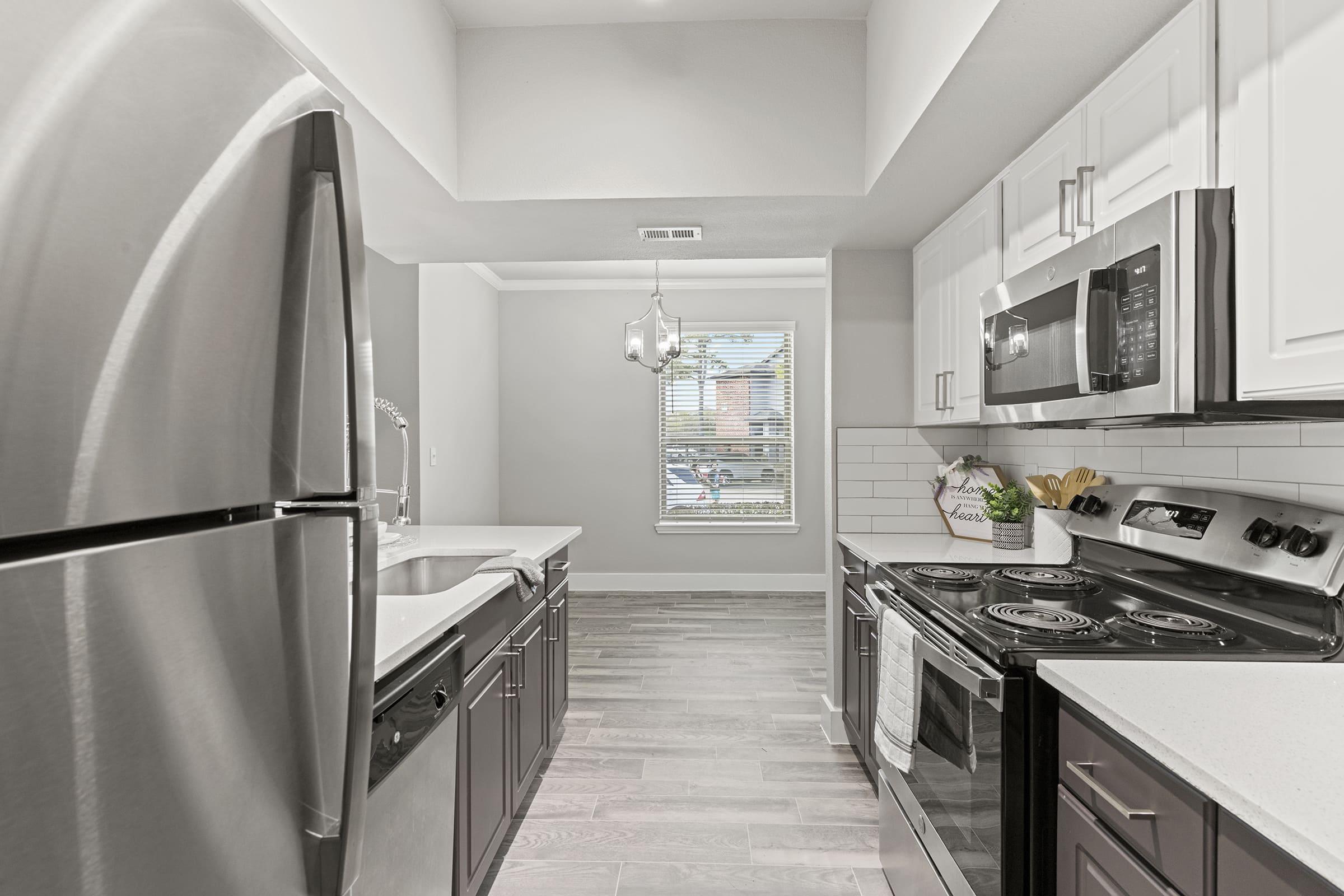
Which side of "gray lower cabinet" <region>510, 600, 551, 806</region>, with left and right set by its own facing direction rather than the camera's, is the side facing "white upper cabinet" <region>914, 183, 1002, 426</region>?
front

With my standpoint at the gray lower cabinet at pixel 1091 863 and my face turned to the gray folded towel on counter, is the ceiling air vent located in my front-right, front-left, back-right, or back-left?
front-right

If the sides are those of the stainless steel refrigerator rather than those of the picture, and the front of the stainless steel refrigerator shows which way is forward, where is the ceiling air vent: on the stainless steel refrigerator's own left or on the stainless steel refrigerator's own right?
on the stainless steel refrigerator's own left

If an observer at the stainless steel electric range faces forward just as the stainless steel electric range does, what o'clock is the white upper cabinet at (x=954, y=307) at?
The white upper cabinet is roughly at 4 o'clock from the stainless steel electric range.

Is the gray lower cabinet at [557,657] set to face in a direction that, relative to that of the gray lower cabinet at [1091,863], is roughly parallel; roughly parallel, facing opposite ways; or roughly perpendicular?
roughly parallel, facing opposite ways

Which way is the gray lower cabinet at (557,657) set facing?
to the viewer's right

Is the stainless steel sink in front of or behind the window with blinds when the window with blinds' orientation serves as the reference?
in front

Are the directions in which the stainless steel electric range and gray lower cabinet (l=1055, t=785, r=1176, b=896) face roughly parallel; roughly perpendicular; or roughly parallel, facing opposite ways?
roughly parallel

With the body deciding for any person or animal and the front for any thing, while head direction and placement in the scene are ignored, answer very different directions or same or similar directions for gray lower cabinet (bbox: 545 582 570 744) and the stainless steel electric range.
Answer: very different directions

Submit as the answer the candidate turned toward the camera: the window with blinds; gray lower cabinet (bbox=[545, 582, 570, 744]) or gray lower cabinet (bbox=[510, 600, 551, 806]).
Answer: the window with blinds

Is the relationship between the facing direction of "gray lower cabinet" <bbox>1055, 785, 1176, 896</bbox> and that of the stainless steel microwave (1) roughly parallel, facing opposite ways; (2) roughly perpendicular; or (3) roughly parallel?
roughly parallel

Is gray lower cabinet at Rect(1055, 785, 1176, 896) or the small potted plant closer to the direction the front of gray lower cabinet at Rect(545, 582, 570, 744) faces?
the small potted plant

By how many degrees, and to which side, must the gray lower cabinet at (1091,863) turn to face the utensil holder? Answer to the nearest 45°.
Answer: approximately 135° to its right

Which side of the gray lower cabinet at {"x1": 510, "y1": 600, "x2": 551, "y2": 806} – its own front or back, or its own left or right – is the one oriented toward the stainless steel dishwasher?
right

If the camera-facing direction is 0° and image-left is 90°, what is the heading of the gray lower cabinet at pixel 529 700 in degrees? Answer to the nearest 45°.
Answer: approximately 270°
